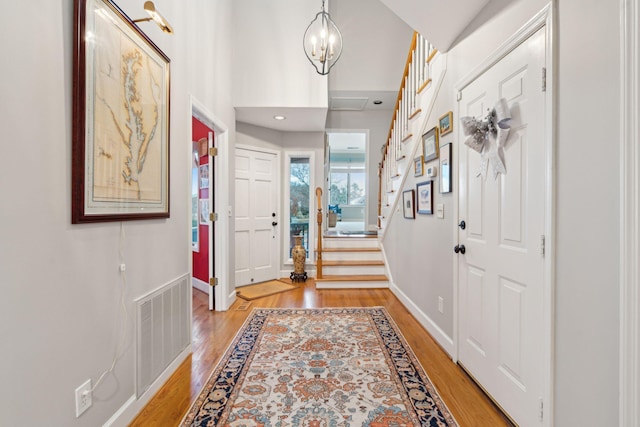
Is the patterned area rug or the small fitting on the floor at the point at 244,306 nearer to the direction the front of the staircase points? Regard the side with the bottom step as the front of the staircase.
the patterned area rug

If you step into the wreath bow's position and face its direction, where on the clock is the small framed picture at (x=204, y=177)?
The small framed picture is roughly at 2 o'clock from the wreath bow.

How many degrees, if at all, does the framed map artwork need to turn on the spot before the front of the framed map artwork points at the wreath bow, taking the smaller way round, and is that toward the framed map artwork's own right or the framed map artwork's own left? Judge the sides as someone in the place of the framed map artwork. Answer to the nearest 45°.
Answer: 0° — it already faces it

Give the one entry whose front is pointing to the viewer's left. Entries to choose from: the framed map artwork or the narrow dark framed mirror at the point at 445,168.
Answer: the narrow dark framed mirror

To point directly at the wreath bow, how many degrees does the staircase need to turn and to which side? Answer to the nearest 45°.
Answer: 0° — it already faces it

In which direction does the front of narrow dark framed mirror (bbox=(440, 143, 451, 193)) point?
to the viewer's left

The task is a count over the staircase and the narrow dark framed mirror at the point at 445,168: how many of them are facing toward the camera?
1

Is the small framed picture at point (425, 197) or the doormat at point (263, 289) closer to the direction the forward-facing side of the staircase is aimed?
the small framed picture

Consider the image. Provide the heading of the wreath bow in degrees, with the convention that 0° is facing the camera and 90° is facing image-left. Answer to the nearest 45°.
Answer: approximately 45°

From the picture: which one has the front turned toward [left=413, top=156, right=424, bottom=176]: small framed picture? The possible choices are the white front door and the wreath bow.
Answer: the white front door

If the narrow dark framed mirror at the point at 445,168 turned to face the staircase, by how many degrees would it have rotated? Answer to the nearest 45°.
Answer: approximately 45° to its right

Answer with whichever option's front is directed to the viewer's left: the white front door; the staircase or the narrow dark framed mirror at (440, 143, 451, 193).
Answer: the narrow dark framed mirror

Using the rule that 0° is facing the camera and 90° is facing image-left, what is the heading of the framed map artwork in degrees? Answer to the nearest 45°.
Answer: approximately 315°

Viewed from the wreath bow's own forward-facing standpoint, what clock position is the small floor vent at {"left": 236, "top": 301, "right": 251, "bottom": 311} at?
The small floor vent is roughly at 2 o'clock from the wreath bow.

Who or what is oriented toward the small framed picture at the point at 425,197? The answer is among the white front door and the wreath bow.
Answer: the white front door
